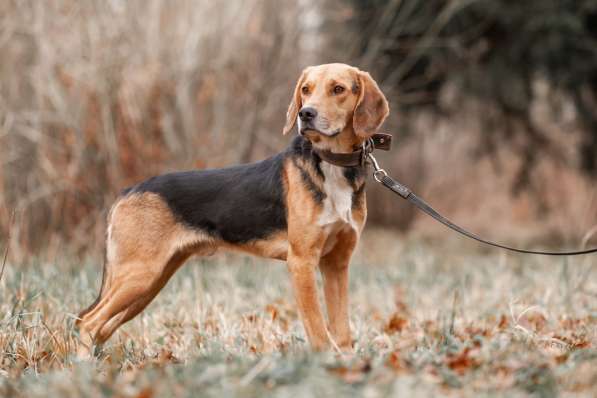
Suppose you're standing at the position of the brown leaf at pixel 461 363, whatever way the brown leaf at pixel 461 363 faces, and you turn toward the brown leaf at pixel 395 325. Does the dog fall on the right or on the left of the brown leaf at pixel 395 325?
left

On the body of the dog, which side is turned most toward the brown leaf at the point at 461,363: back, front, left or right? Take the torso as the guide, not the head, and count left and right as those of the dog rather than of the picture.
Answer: front

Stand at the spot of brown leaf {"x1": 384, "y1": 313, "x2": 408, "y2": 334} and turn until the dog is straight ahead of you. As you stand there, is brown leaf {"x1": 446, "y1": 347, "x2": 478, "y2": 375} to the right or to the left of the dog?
left

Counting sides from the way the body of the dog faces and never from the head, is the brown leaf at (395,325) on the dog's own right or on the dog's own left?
on the dog's own left
